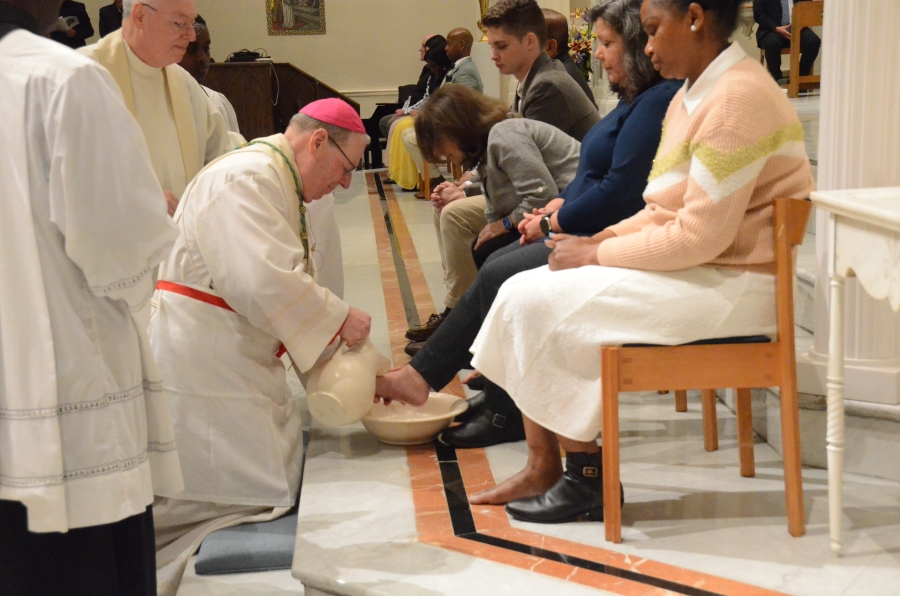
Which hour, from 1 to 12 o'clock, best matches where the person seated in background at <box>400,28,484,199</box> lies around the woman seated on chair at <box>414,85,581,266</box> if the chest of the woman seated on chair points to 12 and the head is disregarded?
The person seated in background is roughly at 3 o'clock from the woman seated on chair.

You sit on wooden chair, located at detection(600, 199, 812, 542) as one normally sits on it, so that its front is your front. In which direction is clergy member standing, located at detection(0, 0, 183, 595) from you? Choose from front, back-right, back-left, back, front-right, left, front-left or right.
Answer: front-left

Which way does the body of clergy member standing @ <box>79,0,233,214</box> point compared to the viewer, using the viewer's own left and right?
facing the viewer and to the right of the viewer

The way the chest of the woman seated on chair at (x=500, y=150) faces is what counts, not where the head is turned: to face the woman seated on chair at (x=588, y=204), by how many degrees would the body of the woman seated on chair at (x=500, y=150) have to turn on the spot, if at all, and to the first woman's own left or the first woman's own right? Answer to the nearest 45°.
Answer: approximately 90° to the first woman's own left

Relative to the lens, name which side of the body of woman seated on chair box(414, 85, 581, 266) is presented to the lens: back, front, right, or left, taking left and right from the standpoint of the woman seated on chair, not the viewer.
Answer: left

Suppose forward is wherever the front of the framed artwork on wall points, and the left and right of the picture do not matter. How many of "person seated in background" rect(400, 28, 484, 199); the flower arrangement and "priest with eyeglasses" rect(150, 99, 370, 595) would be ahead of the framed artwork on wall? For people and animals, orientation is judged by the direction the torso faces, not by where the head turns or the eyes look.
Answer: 3

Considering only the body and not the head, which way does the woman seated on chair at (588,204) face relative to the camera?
to the viewer's left

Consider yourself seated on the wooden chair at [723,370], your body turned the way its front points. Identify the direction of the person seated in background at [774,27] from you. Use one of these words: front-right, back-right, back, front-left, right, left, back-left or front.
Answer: right

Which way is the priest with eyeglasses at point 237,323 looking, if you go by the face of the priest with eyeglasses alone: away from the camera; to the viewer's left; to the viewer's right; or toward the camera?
to the viewer's right

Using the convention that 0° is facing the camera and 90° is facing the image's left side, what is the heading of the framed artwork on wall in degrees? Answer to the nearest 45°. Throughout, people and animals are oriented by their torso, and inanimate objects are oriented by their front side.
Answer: approximately 0°

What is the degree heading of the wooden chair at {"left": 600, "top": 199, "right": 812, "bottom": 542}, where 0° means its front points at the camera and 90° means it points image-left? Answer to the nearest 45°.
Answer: approximately 90°

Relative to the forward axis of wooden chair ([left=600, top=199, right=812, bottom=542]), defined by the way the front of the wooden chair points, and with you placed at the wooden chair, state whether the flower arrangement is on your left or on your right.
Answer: on your right

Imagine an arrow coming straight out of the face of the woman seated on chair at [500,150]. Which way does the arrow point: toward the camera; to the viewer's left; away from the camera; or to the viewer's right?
to the viewer's left

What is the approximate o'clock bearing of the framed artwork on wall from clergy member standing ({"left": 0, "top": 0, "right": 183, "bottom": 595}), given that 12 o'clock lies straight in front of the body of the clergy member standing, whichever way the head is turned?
The framed artwork on wall is roughly at 11 o'clock from the clergy member standing.
